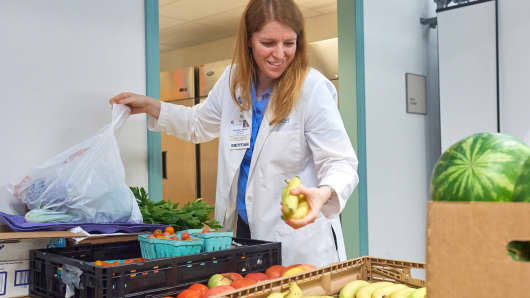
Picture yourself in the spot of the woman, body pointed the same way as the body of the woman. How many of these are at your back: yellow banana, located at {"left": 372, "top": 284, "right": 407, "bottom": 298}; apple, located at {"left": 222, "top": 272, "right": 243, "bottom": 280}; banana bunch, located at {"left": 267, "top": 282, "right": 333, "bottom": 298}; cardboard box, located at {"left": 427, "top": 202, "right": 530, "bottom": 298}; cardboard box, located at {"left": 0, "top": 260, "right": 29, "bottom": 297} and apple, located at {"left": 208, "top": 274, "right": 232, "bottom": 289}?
0

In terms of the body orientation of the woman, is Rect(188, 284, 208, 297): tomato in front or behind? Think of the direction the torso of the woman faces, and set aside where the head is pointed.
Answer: in front

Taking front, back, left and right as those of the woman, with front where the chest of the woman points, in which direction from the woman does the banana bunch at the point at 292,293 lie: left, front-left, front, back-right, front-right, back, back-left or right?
front-left

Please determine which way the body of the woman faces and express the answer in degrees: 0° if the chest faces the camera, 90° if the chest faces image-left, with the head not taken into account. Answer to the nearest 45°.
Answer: approximately 45°

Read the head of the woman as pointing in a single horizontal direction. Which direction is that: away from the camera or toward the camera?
toward the camera

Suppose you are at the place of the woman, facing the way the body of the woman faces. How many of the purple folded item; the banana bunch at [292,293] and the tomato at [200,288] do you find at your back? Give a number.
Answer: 0

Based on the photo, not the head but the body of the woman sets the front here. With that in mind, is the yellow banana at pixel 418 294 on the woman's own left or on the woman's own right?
on the woman's own left

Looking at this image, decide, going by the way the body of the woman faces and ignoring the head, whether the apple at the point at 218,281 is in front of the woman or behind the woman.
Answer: in front

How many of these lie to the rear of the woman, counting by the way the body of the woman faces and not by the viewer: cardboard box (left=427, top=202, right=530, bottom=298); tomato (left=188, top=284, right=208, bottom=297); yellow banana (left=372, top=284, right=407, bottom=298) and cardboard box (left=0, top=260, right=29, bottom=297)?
0

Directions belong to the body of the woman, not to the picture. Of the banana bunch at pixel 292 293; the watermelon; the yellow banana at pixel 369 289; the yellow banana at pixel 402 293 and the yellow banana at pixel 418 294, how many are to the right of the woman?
0

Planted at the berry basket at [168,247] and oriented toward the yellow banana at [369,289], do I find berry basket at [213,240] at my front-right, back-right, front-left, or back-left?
front-left
